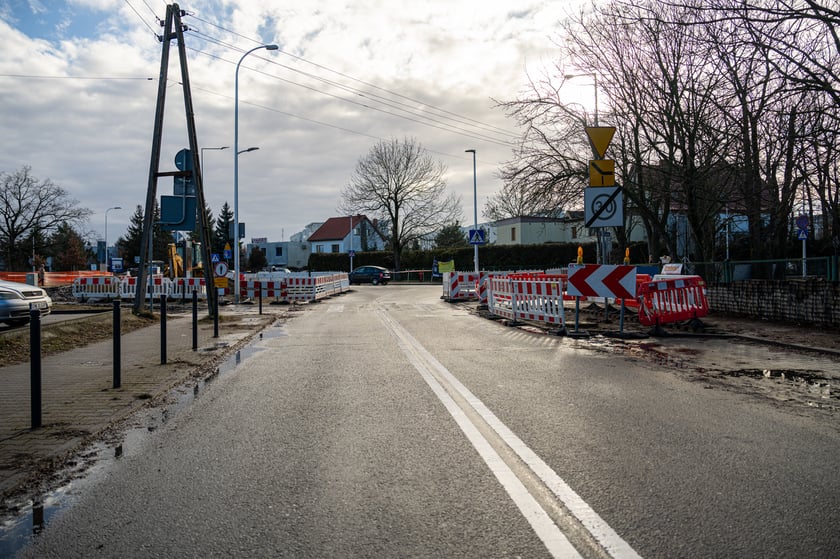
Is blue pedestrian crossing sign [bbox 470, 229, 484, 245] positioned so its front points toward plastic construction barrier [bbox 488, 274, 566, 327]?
yes

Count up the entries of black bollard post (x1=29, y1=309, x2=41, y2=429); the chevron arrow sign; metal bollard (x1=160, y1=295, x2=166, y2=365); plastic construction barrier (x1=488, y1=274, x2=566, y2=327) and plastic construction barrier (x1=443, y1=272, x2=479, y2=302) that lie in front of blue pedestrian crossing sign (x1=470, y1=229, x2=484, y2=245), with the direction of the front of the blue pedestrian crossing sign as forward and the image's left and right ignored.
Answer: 5

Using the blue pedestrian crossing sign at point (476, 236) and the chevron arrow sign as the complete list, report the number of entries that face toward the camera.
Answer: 2

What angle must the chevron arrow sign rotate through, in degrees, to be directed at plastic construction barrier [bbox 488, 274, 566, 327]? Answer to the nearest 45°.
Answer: approximately 135° to its right

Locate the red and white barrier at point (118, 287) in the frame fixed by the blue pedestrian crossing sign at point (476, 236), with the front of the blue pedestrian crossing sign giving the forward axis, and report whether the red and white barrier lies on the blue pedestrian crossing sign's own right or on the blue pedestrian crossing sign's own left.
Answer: on the blue pedestrian crossing sign's own right

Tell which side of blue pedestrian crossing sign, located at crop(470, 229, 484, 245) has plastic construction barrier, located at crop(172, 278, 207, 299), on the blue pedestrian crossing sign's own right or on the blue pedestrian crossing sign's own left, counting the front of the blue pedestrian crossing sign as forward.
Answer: on the blue pedestrian crossing sign's own right

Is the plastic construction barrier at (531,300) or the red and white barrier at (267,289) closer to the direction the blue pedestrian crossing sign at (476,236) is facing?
the plastic construction barrier

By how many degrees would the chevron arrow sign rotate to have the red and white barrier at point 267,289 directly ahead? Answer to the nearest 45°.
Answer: approximately 135° to its right

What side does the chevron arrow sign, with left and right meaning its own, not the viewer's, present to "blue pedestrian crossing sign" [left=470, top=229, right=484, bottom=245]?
back

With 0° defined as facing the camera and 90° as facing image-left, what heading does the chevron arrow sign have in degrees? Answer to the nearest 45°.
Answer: approximately 0°

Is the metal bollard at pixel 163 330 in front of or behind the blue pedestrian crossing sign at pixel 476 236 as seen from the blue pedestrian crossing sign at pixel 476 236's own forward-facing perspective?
in front

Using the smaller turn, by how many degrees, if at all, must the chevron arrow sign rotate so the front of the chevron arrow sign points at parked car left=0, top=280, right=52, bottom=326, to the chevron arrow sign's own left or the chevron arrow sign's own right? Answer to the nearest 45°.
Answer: approximately 90° to the chevron arrow sign's own right

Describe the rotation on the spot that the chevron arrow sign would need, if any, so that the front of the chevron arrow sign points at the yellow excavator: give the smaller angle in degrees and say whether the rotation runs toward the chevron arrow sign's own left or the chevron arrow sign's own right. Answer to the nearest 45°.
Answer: approximately 135° to the chevron arrow sign's own right

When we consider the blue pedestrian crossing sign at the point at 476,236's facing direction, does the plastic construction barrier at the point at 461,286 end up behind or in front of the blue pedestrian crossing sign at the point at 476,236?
in front

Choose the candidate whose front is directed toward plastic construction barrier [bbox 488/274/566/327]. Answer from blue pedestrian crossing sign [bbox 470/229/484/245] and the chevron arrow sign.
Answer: the blue pedestrian crossing sign
